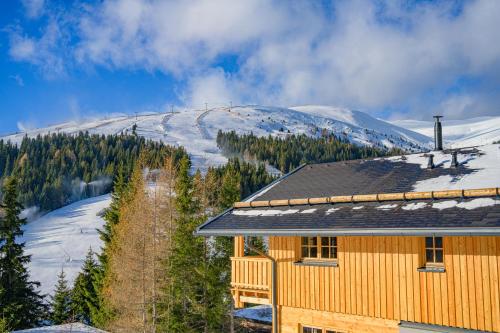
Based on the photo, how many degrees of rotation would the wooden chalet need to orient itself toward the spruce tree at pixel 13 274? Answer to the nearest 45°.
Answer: approximately 45° to its right

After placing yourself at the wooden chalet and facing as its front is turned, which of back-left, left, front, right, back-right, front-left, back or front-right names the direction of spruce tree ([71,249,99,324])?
front-right

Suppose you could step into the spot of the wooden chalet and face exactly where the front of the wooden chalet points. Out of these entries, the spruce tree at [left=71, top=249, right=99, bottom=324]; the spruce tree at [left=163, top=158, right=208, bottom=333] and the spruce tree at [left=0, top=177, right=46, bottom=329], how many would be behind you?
0
